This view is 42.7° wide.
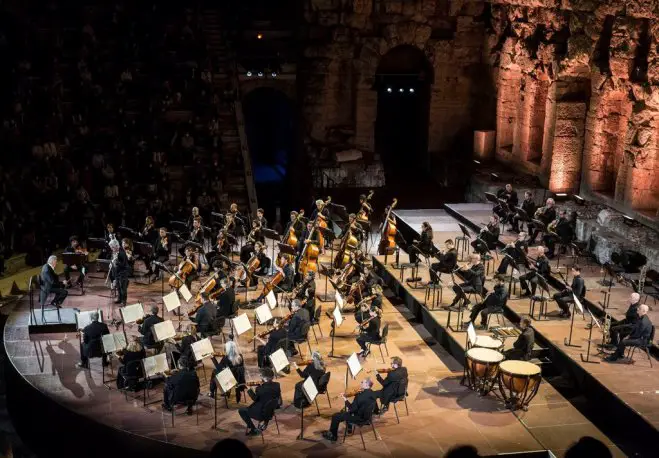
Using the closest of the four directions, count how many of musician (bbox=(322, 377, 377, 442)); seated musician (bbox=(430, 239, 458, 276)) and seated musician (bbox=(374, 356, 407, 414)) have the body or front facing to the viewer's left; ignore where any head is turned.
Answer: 3

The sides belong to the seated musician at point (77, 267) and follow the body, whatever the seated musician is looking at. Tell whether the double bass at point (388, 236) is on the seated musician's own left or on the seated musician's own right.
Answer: on the seated musician's own left

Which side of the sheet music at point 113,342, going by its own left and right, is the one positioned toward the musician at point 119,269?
back

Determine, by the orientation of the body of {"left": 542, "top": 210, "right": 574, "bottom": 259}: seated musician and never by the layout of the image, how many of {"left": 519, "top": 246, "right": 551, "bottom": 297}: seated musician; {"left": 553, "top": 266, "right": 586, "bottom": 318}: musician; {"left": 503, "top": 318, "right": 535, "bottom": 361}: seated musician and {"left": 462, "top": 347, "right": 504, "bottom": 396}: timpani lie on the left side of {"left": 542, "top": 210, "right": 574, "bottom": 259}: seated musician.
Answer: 4

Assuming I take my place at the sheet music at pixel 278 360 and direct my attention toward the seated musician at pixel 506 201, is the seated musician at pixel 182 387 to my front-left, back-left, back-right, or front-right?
back-left

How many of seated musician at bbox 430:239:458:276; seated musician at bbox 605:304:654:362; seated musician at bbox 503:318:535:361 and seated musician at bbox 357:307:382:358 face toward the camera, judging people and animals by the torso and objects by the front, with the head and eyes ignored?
0

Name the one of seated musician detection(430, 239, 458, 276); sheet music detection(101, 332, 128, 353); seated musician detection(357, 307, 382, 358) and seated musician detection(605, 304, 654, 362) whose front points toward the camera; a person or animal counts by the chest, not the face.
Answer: the sheet music

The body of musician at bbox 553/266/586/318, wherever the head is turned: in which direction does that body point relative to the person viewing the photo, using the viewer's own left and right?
facing to the left of the viewer

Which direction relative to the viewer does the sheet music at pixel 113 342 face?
toward the camera

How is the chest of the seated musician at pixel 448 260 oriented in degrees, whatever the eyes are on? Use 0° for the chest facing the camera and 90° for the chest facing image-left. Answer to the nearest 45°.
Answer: approximately 90°

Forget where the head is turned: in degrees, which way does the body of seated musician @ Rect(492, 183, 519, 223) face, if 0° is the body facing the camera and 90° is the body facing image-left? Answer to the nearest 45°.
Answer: approximately 45°

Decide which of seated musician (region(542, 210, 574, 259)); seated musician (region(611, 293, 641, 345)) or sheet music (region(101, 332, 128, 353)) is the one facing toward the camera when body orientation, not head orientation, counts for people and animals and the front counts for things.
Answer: the sheet music

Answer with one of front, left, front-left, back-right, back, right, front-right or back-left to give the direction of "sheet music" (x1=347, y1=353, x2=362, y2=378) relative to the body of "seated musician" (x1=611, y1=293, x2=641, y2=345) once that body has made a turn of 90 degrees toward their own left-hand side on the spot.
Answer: front-right

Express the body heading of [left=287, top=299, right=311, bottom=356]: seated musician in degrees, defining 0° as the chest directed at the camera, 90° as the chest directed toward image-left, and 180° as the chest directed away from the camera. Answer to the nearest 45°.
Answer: approximately 90°

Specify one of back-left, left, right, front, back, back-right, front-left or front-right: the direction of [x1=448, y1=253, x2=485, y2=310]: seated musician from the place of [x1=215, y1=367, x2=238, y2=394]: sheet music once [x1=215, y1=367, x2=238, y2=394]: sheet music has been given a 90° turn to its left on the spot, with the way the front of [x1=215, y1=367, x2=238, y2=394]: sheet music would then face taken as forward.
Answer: front
